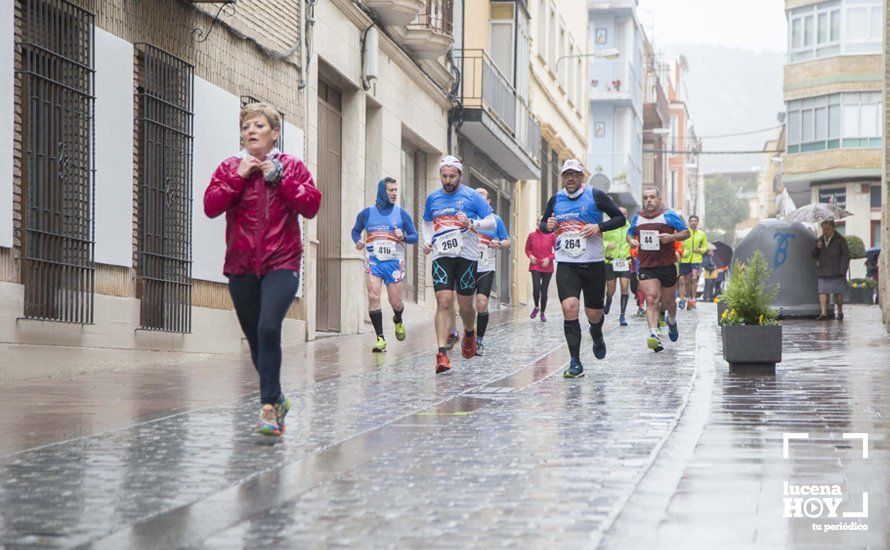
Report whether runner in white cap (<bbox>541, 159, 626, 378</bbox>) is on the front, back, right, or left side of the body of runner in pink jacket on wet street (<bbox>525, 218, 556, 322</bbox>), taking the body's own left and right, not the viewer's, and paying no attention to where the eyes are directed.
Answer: front

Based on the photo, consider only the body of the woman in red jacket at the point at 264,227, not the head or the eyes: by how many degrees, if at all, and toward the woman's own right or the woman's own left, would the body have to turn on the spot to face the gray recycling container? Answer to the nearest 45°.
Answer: approximately 135° to the woman's own left

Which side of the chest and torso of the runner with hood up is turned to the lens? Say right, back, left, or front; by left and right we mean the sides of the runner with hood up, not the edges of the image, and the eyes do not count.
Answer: front

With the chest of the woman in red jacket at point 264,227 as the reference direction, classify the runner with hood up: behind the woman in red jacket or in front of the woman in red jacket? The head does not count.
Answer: behind

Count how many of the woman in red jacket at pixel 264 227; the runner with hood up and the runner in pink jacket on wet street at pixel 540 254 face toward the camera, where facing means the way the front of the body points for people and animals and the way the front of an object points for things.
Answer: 3

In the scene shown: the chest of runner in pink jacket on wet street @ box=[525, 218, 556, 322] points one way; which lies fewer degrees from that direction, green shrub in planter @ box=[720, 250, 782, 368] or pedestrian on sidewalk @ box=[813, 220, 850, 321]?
the green shrub in planter

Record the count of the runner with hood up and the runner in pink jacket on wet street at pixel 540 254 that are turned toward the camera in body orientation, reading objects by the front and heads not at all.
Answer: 2

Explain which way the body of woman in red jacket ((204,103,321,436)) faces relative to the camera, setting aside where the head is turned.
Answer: toward the camera
